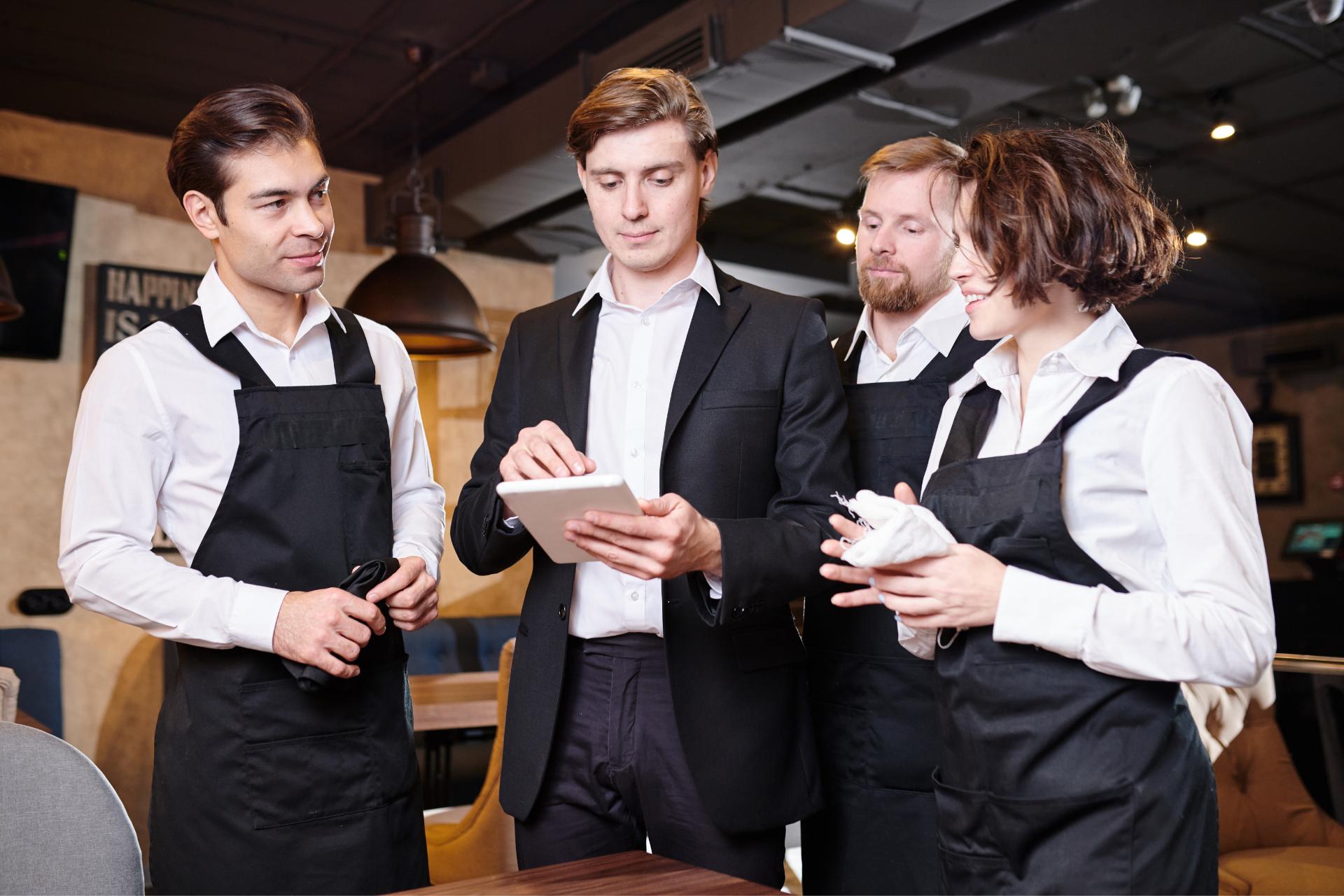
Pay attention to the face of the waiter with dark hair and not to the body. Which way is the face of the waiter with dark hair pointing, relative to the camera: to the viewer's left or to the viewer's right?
to the viewer's right

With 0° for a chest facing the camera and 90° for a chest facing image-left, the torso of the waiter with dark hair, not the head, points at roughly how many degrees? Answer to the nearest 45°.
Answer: approximately 315°

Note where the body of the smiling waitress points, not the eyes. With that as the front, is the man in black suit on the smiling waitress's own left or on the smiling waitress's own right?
on the smiling waitress's own right

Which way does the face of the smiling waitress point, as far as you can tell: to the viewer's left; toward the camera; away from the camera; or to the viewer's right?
to the viewer's left

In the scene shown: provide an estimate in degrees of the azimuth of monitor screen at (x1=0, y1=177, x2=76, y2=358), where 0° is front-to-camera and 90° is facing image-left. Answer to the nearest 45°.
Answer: approximately 315°

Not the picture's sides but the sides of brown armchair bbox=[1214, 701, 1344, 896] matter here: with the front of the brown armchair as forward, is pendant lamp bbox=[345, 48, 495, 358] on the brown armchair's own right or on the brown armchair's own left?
on the brown armchair's own right

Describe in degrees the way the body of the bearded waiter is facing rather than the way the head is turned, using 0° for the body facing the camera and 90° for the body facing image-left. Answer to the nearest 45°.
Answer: approximately 45°

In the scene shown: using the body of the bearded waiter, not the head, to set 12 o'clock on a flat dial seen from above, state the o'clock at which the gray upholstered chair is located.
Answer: The gray upholstered chair is roughly at 12 o'clock from the bearded waiter.

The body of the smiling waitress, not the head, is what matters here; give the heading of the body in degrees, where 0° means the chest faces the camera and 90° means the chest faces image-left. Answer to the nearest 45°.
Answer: approximately 45°

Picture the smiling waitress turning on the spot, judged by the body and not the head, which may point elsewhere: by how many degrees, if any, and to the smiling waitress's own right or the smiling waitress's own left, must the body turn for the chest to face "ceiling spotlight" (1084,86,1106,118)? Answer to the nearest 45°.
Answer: approximately 135° to the smiling waitress's own right

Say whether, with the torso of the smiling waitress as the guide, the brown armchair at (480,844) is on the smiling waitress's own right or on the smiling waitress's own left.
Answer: on the smiling waitress's own right

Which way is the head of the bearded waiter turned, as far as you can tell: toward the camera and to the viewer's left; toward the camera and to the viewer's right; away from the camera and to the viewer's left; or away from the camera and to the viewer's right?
toward the camera and to the viewer's left

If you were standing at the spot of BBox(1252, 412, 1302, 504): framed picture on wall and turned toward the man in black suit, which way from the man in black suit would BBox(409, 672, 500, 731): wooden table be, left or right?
right
